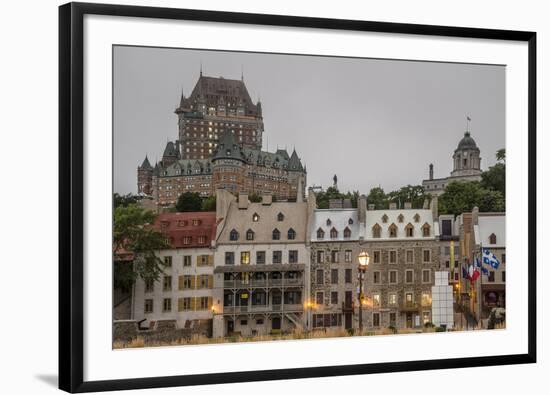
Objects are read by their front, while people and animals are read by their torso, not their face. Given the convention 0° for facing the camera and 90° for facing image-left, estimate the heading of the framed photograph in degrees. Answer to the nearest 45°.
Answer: approximately 315°
